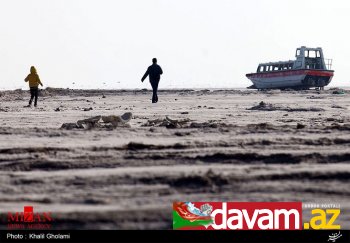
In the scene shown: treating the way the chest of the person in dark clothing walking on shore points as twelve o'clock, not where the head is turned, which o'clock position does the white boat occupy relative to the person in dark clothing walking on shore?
The white boat is roughly at 1 o'clock from the person in dark clothing walking on shore.

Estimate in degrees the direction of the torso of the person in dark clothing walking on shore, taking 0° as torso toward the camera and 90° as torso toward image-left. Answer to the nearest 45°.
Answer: approximately 180°
